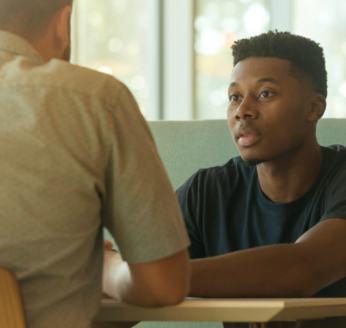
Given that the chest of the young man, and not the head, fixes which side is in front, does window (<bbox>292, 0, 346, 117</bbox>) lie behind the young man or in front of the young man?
behind

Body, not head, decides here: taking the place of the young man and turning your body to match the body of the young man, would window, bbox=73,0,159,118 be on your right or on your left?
on your right

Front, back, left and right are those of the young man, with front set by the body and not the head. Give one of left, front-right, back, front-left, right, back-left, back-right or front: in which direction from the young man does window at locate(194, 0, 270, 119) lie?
back-right

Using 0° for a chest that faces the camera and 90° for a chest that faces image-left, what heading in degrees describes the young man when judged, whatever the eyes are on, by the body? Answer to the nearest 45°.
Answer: approximately 45°

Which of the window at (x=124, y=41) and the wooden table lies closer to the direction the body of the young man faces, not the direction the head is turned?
the wooden table

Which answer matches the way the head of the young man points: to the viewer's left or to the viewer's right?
to the viewer's left
